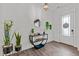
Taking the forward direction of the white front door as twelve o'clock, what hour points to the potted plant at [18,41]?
The potted plant is roughly at 1 o'clock from the white front door.

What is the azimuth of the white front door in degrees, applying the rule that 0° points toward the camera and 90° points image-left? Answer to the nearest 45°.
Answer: approximately 45°

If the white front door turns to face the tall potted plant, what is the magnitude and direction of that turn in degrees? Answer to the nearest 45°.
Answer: approximately 45° to its right
